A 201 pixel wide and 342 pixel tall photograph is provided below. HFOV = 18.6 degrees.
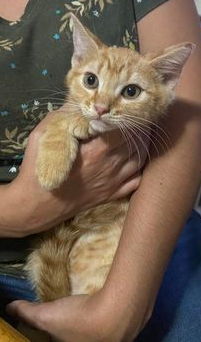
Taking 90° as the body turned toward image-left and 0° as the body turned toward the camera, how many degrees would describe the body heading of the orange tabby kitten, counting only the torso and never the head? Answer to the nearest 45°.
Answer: approximately 0°
